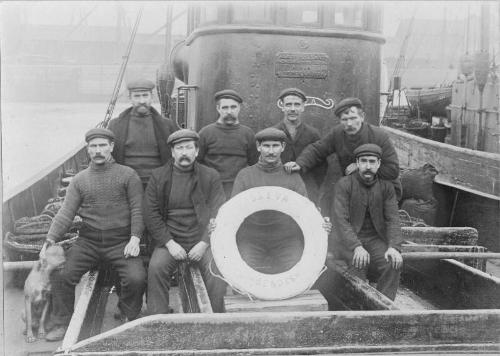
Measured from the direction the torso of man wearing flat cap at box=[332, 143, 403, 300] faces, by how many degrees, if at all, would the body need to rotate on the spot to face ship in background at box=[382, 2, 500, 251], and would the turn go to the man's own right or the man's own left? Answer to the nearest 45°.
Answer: approximately 180°

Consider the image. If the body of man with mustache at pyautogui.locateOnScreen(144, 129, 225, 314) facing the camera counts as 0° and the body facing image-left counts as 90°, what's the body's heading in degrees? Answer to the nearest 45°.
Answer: approximately 0°

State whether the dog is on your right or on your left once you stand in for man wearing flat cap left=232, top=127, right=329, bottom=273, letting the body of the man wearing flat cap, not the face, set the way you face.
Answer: on your right

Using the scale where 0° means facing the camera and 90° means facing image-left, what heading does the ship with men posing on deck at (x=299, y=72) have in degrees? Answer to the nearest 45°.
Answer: approximately 0°

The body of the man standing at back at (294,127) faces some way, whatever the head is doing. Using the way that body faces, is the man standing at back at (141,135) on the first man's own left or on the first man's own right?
on the first man's own right
